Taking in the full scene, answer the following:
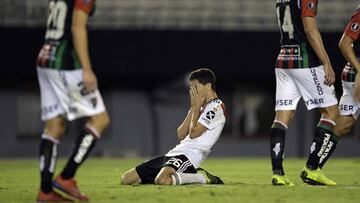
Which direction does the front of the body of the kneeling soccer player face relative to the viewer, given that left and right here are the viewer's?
facing to the left of the viewer

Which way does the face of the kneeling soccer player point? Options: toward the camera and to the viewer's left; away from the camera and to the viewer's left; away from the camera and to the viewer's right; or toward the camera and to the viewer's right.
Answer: toward the camera and to the viewer's left
